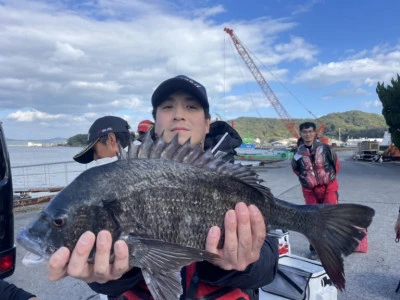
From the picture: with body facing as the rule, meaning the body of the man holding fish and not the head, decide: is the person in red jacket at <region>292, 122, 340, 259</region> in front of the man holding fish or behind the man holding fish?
behind

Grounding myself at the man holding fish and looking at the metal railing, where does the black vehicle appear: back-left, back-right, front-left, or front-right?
front-left

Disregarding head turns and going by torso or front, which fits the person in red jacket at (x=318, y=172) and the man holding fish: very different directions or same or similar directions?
same or similar directions

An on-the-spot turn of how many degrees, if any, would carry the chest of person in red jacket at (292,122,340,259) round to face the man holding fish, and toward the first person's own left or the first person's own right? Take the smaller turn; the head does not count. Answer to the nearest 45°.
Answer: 0° — they already face them

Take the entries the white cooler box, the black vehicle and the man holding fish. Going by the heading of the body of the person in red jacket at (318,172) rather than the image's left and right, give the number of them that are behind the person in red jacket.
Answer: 0

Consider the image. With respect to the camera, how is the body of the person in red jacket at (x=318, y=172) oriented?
toward the camera

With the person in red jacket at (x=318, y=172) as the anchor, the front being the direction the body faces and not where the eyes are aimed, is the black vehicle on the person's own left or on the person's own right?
on the person's own right

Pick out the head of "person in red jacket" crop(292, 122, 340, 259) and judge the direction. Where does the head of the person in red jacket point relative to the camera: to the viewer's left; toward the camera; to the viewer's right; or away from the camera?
toward the camera

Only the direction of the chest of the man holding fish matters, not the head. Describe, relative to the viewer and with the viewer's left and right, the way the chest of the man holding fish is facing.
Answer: facing the viewer

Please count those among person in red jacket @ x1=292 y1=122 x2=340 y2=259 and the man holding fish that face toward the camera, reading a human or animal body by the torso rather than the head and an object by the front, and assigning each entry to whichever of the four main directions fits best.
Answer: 2

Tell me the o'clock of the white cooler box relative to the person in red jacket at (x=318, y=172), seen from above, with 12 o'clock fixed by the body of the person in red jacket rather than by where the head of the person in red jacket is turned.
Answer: The white cooler box is roughly at 12 o'clock from the person in red jacket.

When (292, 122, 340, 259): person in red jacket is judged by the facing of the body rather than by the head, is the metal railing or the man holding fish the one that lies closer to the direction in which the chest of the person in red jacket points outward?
the man holding fish

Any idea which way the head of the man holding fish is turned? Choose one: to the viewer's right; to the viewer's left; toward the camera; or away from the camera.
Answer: toward the camera

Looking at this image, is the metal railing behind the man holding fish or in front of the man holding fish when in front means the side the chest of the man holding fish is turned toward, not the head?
behind

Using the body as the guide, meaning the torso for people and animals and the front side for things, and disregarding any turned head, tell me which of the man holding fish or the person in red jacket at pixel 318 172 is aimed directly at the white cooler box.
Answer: the person in red jacket
